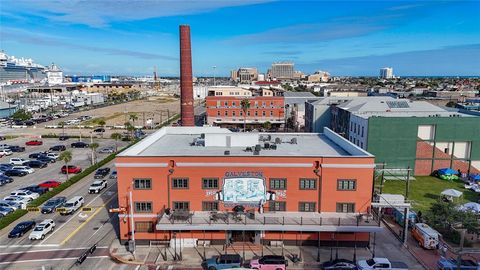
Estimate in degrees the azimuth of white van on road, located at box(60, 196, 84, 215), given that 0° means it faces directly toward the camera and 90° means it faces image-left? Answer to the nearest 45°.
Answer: approximately 45°

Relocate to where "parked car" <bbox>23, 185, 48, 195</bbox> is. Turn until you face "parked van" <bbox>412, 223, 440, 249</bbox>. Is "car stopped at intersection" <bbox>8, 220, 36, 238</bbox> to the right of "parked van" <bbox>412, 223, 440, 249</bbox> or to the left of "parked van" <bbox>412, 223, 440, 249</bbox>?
right

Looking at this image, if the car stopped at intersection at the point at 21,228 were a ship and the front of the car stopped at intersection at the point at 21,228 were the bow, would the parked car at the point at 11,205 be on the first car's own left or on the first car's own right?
on the first car's own right

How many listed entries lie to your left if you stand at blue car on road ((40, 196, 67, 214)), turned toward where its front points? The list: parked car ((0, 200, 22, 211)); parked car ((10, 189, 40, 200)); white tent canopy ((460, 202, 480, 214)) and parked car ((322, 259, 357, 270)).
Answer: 2

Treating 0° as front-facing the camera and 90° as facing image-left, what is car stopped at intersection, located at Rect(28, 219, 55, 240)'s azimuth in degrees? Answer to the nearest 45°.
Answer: approximately 45°

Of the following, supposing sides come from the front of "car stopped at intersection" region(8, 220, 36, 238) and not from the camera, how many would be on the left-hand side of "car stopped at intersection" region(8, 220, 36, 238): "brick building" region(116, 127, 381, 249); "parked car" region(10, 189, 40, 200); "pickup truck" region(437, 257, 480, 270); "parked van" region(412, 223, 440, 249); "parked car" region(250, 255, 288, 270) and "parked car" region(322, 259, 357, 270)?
5

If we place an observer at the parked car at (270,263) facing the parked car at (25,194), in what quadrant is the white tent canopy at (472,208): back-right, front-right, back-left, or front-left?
back-right
